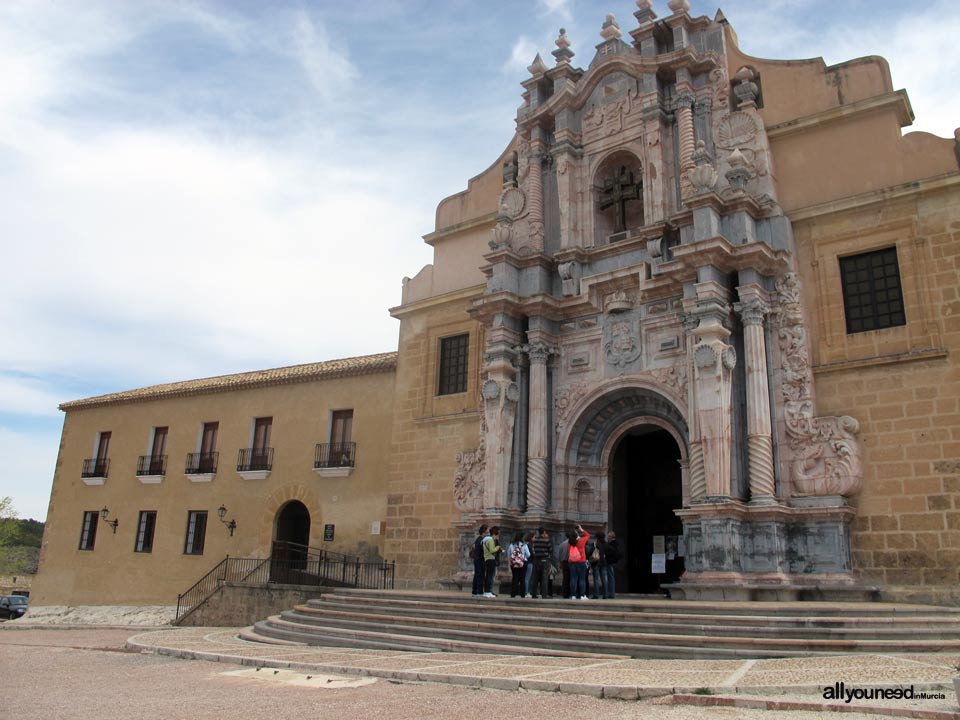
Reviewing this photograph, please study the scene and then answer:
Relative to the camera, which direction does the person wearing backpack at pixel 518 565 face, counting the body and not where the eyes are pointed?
away from the camera

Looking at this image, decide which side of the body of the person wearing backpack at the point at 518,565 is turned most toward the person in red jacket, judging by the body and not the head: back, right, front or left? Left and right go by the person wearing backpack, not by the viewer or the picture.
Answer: right

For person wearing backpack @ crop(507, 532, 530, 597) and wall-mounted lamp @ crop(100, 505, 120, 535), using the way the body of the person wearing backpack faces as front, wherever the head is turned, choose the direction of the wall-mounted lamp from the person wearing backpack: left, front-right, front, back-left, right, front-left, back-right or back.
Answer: front-left

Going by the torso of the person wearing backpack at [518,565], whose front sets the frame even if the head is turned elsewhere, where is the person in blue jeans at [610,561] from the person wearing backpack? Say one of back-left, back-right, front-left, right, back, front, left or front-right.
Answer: right

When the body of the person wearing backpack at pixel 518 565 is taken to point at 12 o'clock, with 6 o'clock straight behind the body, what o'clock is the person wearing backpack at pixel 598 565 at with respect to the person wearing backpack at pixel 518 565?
the person wearing backpack at pixel 598 565 is roughly at 3 o'clock from the person wearing backpack at pixel 518 565.

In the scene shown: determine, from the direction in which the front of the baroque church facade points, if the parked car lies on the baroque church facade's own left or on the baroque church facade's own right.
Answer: on the baroque church facade's own right

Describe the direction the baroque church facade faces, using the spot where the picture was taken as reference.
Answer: facing the viewer and to the left of the viewer
